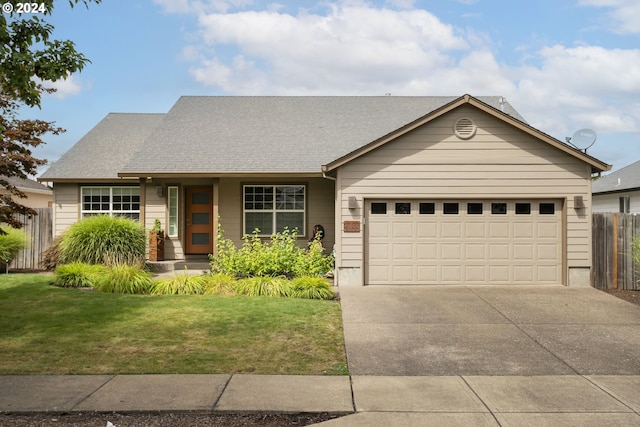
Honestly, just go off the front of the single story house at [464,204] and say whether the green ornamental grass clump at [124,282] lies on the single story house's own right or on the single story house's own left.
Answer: on the single story house's own right

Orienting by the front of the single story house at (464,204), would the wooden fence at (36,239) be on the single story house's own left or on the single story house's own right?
on the single story house's own right

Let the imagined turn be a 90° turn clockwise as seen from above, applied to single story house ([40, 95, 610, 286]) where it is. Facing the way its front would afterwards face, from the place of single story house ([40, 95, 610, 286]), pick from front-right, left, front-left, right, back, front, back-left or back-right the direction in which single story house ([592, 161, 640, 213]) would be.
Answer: back-right

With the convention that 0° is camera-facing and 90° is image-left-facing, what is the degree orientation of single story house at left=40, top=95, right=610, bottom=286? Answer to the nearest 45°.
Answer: approximately 0°

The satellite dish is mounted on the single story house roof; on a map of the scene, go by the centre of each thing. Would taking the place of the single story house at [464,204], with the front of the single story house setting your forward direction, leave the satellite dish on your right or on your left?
on your left

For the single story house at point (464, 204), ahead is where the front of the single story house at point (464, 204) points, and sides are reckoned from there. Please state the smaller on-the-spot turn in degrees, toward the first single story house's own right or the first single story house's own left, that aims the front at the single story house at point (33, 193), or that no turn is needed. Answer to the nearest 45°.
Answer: approximately 135° to the first single story house's own right

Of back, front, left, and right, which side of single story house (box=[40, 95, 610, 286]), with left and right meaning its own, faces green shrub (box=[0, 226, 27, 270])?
right
